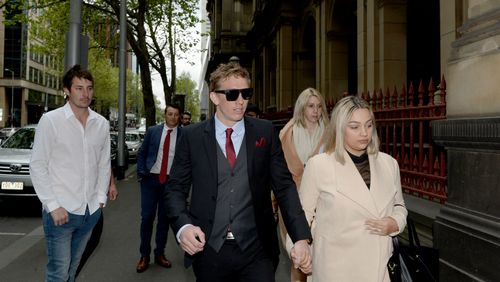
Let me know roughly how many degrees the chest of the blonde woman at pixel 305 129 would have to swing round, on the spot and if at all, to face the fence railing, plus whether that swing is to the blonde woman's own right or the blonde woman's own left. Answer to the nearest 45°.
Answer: approximately 90° to the blonde woman's own left

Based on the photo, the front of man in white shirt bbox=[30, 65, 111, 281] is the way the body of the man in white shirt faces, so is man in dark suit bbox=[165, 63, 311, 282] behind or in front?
in front

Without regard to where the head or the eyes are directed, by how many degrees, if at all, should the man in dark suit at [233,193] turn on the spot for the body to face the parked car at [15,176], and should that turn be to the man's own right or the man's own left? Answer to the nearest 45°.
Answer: approximately 135° to the man's own right

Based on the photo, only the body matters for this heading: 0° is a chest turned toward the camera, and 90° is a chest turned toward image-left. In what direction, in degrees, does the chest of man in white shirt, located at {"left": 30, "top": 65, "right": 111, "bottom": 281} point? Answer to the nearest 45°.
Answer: approximately 315°

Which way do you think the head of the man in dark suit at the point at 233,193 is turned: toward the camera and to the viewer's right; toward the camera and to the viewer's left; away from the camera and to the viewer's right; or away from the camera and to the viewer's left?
toward the camera and to the viewer's right

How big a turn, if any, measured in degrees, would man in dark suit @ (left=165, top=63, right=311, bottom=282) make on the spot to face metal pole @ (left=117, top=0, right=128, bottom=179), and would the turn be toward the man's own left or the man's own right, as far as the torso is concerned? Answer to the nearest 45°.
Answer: approximately 180°

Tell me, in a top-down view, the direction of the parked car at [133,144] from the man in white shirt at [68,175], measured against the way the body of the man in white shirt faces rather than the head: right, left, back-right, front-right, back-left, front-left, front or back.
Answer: back-left

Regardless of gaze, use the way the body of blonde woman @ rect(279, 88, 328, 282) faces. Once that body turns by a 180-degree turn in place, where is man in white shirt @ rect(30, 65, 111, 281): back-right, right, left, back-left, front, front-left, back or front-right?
left

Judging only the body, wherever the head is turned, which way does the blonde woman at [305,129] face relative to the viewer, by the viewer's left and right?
facing the viewer and to the right of the viewer

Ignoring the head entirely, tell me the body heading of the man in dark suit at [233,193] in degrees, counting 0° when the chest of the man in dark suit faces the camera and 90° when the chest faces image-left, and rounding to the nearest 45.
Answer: approximately 0°

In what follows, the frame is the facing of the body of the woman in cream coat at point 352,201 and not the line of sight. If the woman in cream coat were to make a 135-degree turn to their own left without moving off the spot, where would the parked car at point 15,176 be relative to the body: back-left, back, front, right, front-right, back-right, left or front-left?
front-left
